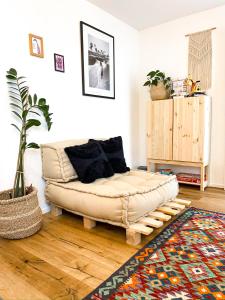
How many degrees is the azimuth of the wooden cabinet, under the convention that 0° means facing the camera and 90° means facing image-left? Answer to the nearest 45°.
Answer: approximately 45°

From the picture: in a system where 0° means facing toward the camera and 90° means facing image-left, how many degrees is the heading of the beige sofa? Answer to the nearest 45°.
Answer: approximately 315°

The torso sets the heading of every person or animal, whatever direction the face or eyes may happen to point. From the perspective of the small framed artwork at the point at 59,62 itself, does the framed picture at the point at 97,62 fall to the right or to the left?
on its left

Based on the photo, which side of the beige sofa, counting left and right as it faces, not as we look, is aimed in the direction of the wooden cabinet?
left

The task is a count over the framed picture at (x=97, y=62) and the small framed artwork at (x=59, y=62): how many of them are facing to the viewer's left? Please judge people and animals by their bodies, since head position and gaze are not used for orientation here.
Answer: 0

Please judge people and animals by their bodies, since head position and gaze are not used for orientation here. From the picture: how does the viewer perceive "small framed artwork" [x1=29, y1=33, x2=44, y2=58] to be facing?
facing the viewer and to the right of the viewer

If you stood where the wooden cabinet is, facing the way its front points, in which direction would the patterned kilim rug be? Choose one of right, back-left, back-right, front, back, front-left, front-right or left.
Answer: front-left

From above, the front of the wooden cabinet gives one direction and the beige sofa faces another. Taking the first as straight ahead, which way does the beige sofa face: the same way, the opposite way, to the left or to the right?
to the left

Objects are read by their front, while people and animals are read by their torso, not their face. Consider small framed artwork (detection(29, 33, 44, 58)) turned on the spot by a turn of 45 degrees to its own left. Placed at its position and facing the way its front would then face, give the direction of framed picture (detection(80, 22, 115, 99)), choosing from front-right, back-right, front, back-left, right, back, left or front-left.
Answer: front-left

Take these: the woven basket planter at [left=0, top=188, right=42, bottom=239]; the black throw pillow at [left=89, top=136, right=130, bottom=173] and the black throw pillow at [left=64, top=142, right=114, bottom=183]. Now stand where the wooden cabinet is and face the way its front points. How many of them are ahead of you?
3

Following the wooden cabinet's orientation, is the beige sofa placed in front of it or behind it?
in front
